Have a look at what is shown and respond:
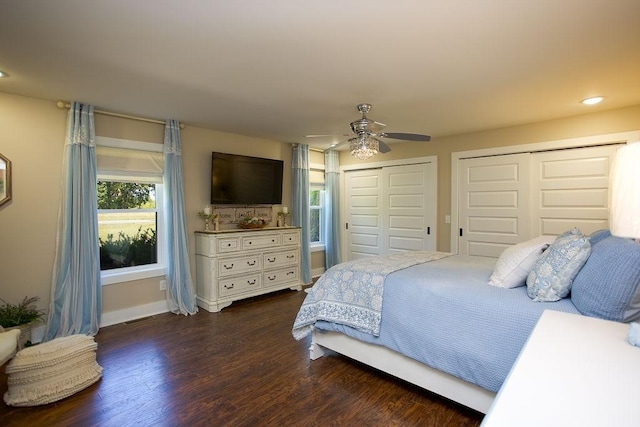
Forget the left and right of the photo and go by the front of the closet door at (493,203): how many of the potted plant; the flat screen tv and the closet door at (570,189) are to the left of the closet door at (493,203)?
1

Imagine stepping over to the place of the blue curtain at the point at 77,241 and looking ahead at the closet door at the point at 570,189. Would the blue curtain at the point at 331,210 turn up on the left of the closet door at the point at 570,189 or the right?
left

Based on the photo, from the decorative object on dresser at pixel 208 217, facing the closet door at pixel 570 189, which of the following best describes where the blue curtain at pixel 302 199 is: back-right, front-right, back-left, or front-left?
front-left

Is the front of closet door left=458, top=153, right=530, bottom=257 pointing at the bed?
yes

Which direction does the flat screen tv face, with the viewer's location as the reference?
facing the viewer and to the right of the viewer

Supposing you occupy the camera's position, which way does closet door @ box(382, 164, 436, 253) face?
facing the viewer

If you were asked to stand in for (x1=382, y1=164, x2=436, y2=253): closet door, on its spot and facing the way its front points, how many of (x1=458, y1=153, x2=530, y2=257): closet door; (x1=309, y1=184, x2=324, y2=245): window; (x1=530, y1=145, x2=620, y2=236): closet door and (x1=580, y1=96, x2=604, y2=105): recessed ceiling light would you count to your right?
1

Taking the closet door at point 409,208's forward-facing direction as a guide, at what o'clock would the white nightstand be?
The white nightstand is roughly at 12 o'clock from the closet door.

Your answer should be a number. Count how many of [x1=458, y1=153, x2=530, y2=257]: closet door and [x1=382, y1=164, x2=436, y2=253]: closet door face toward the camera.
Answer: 2

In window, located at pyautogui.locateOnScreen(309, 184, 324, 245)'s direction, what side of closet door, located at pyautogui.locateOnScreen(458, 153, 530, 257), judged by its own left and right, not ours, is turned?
right

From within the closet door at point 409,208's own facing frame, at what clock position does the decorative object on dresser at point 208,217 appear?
The decorative object on dresser is roughly at 2 o'clock from the closet door.

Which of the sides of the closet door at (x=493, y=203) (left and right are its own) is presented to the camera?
front

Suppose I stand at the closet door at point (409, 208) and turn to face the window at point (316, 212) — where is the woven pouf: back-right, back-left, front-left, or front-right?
front-left

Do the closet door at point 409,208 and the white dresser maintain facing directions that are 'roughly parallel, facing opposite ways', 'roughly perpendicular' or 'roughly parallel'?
roughly perpendicular
